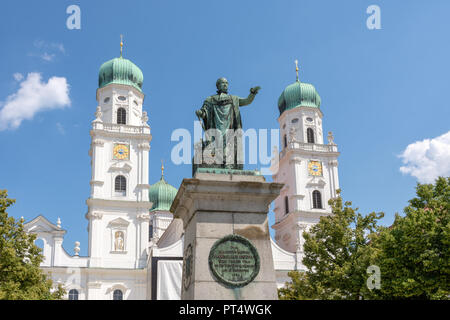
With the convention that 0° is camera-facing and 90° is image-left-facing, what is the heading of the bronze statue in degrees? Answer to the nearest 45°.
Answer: approximately 0°

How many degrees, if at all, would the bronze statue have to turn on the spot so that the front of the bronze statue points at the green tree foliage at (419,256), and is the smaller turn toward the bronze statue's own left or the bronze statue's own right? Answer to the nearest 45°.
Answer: approximately 135° to the bronze statue's own left

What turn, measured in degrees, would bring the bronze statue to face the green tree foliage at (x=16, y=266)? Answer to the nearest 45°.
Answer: approximately 135° to its right
